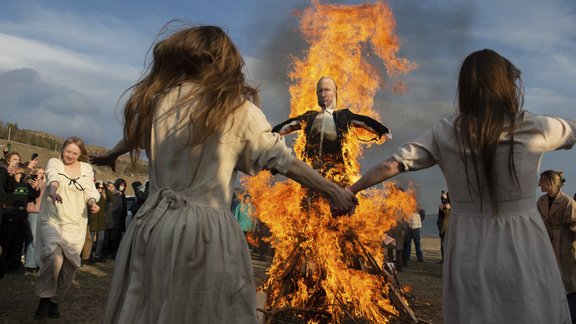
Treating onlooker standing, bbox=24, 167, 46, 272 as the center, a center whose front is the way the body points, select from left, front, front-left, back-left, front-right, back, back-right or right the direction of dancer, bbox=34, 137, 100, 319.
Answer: front-right

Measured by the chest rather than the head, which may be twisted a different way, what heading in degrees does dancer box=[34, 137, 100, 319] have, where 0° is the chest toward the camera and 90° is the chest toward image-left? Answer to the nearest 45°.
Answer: approximately 0°

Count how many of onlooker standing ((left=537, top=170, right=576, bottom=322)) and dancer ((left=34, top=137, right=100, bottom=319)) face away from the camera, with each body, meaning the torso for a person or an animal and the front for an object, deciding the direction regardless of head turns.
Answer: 0

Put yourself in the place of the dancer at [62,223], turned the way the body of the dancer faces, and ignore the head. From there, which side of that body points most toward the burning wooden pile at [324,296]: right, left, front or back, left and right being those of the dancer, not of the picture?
left

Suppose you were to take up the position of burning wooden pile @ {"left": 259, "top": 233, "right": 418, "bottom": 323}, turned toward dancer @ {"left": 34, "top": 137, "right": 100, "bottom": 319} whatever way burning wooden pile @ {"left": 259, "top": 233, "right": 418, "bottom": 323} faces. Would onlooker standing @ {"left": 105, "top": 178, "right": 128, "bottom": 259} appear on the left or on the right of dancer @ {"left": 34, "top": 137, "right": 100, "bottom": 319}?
right

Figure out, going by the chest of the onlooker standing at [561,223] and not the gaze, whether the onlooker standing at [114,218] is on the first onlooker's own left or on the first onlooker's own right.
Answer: on the first onlooker's own right

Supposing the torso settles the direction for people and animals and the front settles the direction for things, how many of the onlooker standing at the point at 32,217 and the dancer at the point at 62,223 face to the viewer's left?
0

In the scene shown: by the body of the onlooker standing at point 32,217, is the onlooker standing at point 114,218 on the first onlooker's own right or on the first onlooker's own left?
on the first onlooker's own left

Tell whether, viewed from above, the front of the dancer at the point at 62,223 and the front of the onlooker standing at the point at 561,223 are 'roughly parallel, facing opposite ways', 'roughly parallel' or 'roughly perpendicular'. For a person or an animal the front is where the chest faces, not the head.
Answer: roughly perpendicular

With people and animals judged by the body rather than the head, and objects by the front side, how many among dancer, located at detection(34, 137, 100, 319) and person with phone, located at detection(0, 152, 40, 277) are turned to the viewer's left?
0

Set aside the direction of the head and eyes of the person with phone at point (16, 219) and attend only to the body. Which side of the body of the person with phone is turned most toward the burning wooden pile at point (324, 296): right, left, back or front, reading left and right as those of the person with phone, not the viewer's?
front
